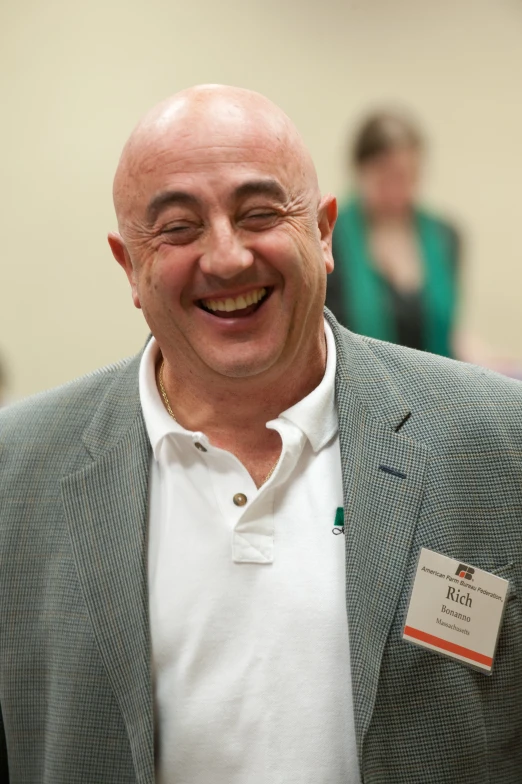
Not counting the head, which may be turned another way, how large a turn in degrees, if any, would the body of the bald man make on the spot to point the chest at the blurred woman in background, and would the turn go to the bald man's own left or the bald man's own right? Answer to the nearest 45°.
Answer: approximately 180°

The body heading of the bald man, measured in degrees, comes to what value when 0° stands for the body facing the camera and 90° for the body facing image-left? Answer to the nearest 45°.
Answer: approximately 0°
